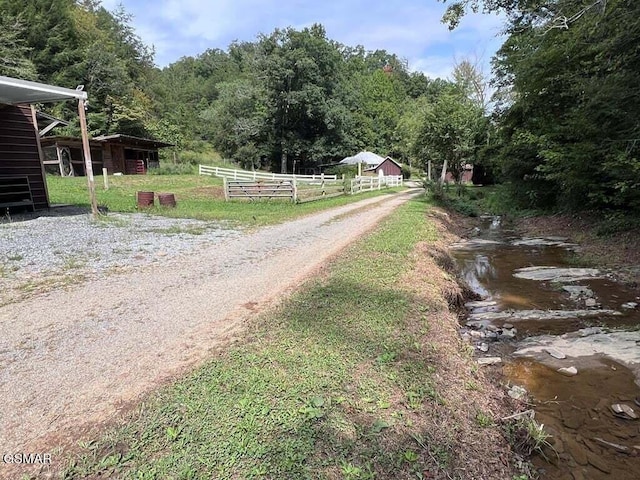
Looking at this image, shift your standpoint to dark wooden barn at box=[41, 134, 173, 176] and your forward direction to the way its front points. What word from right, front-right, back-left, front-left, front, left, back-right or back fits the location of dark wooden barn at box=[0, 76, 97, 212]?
front-right

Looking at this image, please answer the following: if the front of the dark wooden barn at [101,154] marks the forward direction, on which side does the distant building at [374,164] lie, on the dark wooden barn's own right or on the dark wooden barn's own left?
on the dark wooden barn's own left

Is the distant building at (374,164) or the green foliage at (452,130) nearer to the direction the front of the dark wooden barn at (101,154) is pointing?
the green foliage

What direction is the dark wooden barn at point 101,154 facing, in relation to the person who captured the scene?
facing the viewer and to the right of the viewer

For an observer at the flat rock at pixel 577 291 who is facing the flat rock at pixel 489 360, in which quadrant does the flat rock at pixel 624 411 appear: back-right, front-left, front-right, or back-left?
front-left

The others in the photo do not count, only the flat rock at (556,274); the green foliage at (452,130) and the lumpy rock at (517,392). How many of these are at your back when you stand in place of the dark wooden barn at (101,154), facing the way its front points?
0

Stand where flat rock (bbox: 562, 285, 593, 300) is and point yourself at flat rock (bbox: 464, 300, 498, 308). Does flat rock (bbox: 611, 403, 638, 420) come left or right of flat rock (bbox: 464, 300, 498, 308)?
left

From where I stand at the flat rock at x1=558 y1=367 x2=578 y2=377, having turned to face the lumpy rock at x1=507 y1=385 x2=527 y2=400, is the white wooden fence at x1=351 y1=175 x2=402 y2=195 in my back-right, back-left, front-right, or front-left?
back-right
